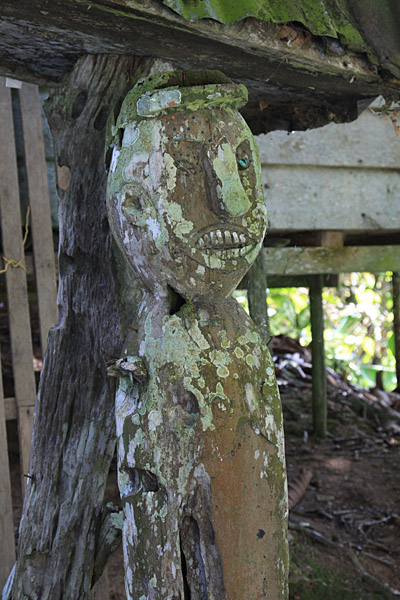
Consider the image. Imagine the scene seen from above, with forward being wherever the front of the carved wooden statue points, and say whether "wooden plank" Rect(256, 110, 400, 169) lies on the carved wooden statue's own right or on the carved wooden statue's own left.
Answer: on the carved wooden statue's own left

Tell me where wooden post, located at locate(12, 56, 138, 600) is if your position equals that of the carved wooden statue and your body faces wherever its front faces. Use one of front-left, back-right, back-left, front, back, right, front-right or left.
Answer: back

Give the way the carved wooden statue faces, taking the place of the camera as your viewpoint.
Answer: facing the viewer and to the right of the viewer

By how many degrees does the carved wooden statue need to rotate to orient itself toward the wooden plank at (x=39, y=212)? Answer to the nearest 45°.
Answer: approximately 180°

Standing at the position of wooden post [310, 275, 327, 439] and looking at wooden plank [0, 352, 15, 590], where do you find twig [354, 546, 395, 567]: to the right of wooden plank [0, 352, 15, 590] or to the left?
left

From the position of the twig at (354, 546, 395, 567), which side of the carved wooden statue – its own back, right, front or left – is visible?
left
